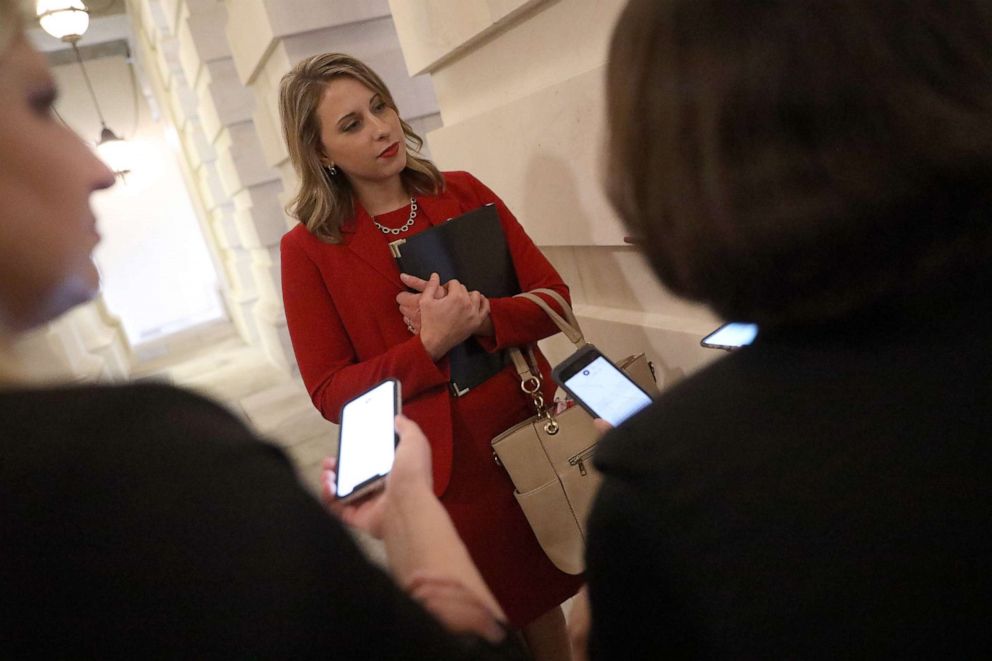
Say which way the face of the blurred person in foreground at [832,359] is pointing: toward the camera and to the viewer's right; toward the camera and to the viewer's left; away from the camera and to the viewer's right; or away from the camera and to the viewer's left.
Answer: away from the camera and to the viewer's left

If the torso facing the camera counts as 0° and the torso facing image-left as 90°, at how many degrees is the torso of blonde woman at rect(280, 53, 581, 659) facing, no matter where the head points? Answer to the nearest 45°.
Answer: approximately 315°

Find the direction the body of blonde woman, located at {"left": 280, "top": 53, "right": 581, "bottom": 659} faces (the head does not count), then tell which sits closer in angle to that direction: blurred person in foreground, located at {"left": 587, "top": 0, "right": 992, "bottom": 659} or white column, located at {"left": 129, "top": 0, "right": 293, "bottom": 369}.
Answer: the blurred person in foreground

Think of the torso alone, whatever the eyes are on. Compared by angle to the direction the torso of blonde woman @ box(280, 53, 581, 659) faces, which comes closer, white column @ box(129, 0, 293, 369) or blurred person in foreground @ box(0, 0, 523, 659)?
the blurred person in foreground
